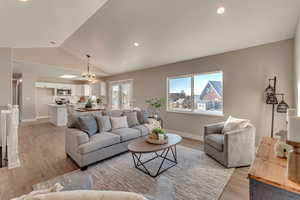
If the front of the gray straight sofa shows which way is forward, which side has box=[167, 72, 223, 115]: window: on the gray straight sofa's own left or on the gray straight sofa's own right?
on the gray straight sofa's own left

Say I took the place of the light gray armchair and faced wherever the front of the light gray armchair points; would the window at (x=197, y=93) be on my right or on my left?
on my right

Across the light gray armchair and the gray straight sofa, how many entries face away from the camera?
0

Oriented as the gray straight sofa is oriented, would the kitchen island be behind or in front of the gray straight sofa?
behind

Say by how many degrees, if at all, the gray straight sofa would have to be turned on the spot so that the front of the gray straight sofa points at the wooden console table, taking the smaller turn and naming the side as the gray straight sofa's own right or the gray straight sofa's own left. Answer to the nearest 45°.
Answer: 0° — it already faces it

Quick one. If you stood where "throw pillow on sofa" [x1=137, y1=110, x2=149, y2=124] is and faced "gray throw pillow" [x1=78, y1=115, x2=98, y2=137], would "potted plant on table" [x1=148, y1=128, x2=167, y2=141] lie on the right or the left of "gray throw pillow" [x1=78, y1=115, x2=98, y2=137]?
left

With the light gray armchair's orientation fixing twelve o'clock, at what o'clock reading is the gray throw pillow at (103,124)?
The gray throw pillow is roughly at 1 o'clock from the light gray armchair.

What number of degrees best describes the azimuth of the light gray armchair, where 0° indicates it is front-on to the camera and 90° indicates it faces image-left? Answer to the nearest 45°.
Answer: approximately 45°
